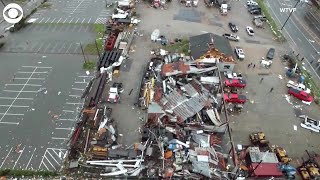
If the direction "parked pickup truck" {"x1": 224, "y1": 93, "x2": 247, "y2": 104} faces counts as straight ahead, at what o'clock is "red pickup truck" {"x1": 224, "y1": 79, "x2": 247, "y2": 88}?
The red pickup truck is roughly at 3 o'clock from the parked pickup truck.

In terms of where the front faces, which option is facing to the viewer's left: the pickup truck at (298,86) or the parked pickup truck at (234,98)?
the parked pickup truck

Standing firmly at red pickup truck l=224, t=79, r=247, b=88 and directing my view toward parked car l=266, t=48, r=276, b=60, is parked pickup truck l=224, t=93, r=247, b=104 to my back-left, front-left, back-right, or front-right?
back-right

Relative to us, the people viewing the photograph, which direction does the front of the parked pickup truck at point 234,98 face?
facing to the left of the viewer
